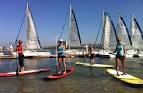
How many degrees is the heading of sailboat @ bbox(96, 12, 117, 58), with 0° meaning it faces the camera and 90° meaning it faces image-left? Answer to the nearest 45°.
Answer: approximately 90°

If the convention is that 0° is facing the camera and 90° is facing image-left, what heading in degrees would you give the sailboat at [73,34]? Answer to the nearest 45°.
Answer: approximately 90°

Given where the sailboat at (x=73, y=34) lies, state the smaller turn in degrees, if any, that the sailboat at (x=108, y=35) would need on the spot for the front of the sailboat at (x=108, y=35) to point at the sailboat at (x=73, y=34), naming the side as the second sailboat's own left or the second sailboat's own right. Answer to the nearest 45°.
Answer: approximately 45° to the second sailboat's own left

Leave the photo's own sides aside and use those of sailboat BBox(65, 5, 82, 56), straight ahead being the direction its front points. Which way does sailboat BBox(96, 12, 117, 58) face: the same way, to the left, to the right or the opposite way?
the same way

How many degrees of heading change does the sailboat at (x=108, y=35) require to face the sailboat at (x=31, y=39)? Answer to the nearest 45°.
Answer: approximately 45° to its left
